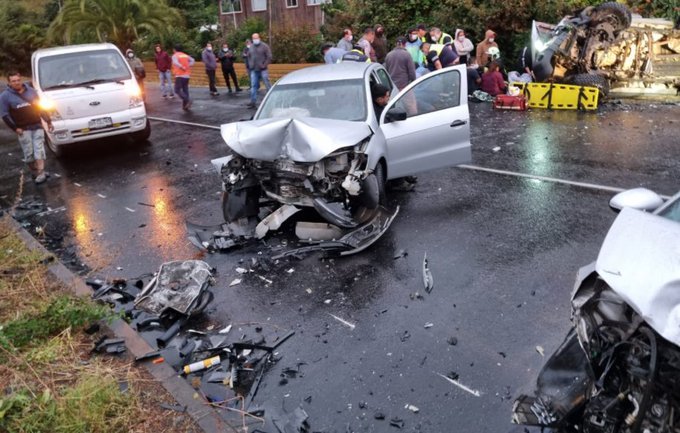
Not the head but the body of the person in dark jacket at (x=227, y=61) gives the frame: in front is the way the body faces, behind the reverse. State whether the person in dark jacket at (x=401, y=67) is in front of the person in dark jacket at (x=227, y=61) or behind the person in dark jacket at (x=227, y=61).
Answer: in front

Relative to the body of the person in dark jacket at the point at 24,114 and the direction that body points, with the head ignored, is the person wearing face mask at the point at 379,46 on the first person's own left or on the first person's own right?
on the first person's own left
